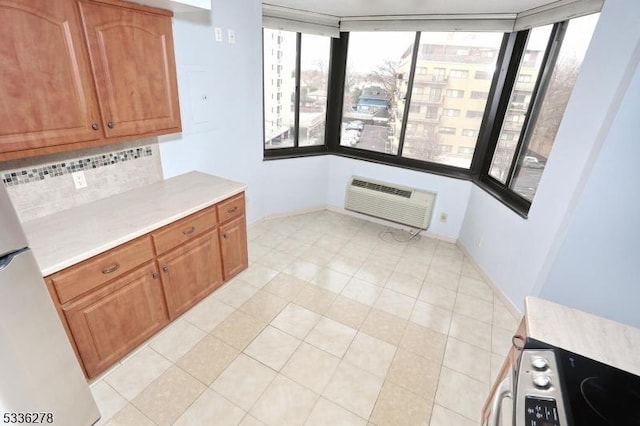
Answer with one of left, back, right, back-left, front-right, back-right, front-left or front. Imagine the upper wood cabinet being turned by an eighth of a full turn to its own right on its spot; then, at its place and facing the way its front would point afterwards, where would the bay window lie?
left

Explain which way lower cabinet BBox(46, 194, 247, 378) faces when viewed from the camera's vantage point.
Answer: facing the viewer and to the right of the viewer

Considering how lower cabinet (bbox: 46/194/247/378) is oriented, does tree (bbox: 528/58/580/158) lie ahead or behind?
ahead

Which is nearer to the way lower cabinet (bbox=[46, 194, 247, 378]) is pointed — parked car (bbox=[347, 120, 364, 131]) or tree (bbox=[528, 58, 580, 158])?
the tree

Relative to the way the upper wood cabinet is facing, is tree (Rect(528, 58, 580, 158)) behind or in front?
in front

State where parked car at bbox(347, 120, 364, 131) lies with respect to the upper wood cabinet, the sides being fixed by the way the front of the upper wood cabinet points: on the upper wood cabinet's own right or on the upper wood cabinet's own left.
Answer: on the upper wood cabinet's own left

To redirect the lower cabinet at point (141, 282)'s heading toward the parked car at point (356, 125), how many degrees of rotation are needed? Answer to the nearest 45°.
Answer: approximately 90° to its left

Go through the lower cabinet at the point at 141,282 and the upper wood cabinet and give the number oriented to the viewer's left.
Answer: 0

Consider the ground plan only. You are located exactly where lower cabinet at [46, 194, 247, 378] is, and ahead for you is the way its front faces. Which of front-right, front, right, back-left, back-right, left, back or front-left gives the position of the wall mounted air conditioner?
front-left
